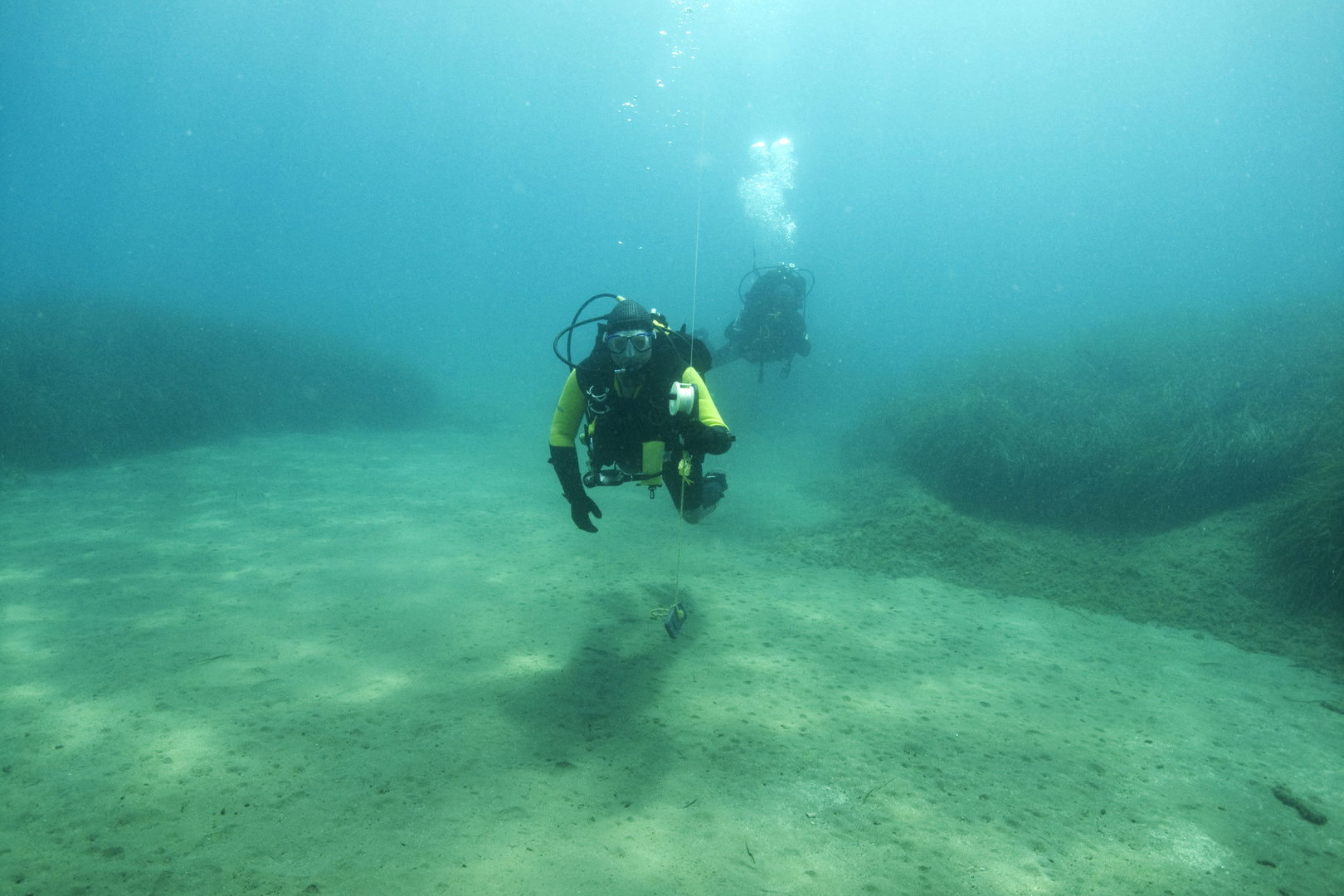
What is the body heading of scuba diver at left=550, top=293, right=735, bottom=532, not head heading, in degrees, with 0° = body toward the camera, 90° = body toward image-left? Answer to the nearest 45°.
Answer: approximately 0°

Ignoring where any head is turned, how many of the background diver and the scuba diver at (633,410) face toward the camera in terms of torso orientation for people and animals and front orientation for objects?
2

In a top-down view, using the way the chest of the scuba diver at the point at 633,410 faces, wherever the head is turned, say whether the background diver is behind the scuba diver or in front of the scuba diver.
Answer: behind

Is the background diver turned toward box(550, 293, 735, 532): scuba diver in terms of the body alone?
yes
